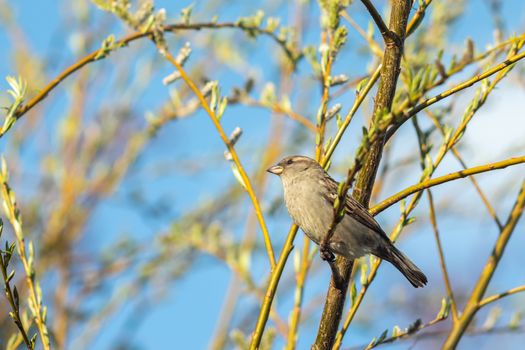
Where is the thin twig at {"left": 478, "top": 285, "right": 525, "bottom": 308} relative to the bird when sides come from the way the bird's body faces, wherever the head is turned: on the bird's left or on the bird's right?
on the bird's left

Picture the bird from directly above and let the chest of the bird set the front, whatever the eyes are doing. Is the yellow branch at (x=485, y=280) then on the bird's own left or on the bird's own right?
on the bird's own left

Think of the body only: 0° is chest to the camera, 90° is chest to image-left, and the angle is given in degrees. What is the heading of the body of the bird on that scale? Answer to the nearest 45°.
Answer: approximately 90°

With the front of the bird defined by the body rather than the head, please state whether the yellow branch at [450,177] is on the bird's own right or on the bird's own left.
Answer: on the bird's own left
